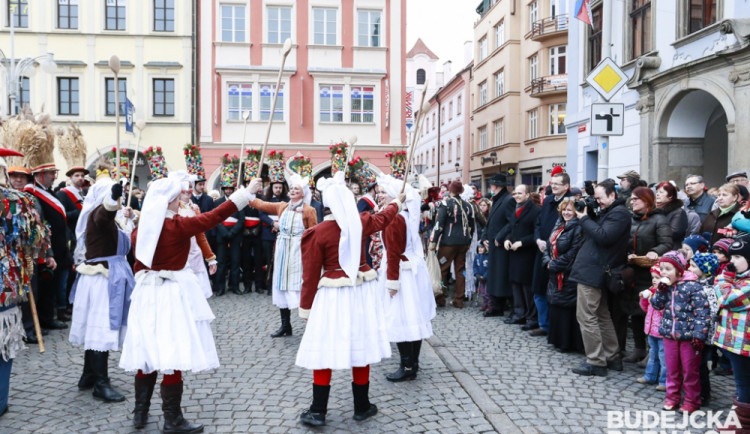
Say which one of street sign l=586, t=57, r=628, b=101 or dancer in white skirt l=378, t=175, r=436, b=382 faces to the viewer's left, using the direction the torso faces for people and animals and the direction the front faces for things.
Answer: the dancer in white skirt

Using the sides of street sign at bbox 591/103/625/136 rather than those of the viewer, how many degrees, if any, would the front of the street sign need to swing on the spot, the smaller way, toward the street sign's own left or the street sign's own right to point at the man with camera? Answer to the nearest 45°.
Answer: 0° — it already faces them

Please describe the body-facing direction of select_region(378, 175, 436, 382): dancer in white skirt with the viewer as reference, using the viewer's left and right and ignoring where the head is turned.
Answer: facing to the left of the viewer

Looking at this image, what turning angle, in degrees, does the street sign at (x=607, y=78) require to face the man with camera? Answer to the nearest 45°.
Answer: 0° — it already faces them

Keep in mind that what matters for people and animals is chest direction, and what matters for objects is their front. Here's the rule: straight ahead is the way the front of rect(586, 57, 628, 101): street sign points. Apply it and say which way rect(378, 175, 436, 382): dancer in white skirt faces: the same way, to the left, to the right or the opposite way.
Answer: to the right

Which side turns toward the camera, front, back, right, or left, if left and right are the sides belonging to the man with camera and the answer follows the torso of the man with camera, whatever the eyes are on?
left

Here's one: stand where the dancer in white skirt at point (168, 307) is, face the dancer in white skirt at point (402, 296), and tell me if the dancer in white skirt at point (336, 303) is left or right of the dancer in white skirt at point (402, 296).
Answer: right

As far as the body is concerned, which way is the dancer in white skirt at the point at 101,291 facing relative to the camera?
to the viewer's right

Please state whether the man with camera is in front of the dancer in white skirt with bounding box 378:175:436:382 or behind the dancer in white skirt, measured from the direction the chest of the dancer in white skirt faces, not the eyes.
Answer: behind

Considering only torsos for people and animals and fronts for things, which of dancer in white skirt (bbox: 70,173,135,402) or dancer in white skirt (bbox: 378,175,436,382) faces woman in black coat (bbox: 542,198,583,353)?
dancer in white skirt (bbox: 70,173,135,402)

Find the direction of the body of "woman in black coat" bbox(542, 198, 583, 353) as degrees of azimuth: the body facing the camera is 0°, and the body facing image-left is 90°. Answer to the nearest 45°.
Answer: approximately 45°
